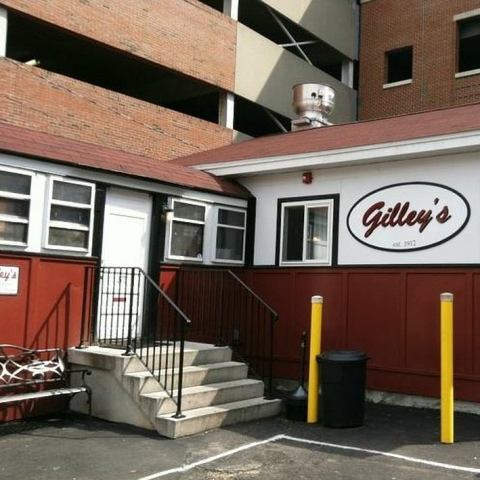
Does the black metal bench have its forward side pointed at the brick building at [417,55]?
no

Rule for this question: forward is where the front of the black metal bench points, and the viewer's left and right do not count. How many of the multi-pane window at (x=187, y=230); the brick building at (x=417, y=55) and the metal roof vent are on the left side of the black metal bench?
3

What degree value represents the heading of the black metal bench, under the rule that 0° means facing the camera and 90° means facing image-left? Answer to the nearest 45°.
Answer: approximately 315°

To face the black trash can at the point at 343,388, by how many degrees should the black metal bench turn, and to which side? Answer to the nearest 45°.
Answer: approximately 45° to its left

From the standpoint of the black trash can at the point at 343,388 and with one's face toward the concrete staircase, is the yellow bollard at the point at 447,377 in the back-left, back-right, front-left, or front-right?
back-left

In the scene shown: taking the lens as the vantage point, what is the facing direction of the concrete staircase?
facing the viewer and to the right of the viewer

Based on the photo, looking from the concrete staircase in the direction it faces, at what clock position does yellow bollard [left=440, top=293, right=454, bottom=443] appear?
The yellow bollard is roughly at 11 o'clock from the concrete staircase.

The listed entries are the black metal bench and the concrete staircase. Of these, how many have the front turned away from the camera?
0

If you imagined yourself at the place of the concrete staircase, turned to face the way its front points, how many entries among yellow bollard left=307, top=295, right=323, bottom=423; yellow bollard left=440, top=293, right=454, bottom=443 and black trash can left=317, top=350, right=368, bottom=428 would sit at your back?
0

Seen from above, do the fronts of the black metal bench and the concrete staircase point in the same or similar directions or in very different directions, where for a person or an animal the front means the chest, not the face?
same or similar directions

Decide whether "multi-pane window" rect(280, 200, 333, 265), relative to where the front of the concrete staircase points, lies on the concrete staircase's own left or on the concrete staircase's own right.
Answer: on the concrete staircase's own left

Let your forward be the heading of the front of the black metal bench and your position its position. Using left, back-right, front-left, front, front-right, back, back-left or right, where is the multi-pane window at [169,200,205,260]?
left

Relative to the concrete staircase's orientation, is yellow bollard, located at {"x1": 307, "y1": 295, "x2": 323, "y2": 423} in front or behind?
in front
